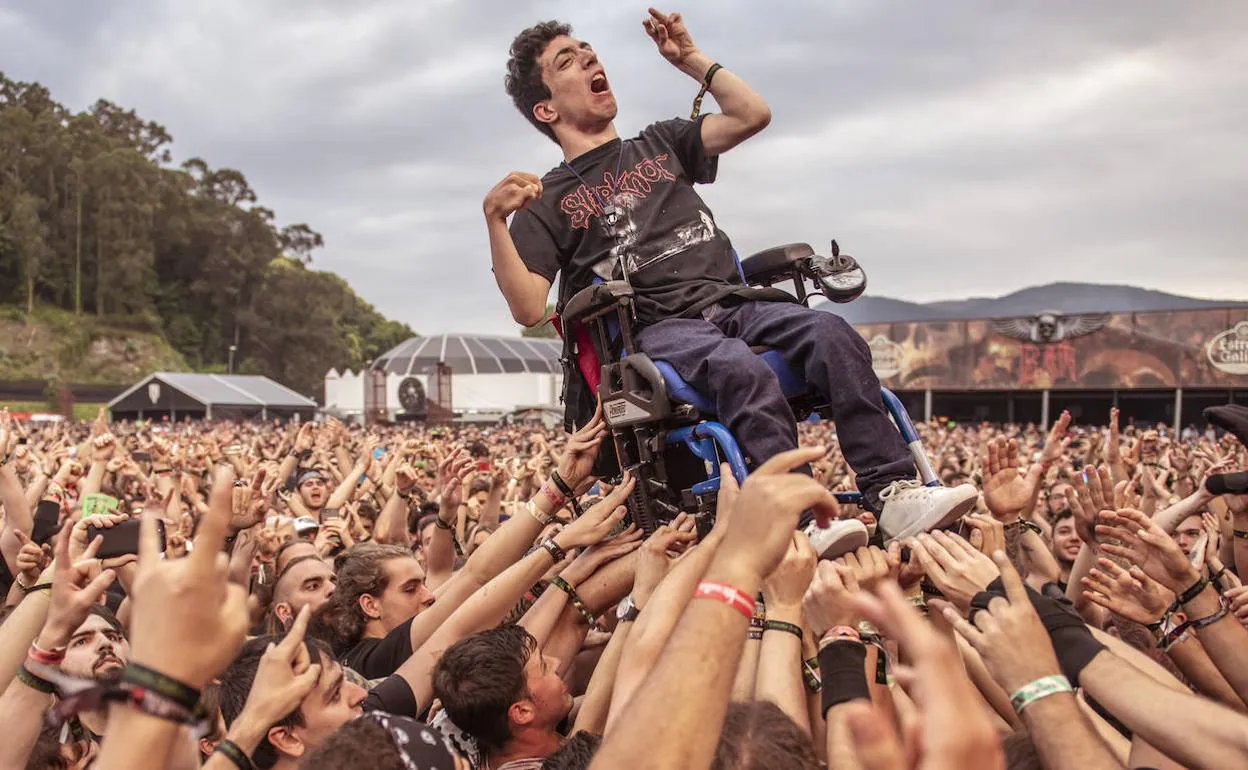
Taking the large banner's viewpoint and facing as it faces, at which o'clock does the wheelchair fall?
The wheelchair is roughly at 12 o'clock from the large banner.

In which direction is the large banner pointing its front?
toward the camera
